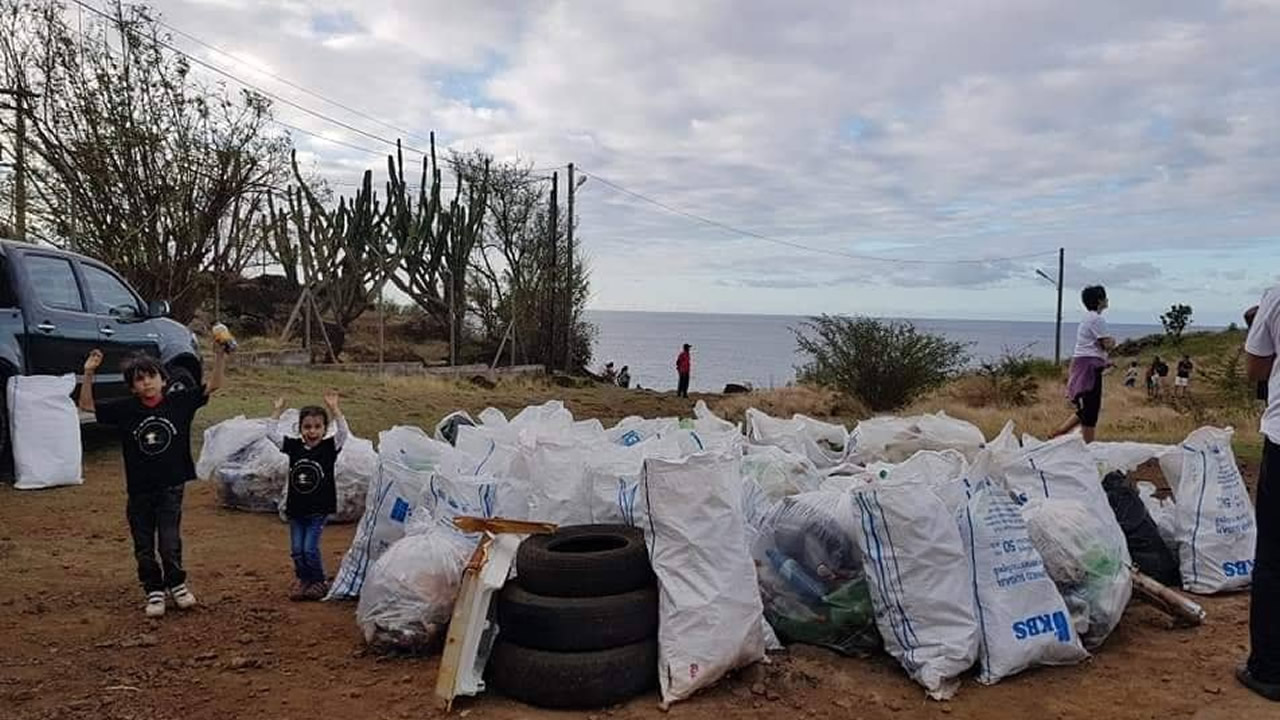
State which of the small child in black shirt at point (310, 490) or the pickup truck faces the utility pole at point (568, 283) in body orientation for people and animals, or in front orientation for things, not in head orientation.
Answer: the pickup truck

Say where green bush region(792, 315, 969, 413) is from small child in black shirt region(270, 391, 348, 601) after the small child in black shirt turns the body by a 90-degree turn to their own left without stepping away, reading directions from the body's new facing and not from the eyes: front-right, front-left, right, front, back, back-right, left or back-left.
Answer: front-left

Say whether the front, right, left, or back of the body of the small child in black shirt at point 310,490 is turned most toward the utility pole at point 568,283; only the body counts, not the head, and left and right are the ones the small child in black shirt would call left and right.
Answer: back

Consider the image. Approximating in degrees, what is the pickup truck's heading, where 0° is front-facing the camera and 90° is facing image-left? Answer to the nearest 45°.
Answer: approximately 225°

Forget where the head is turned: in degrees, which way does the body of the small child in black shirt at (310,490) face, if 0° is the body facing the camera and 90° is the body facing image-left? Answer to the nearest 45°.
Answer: approximately 0°

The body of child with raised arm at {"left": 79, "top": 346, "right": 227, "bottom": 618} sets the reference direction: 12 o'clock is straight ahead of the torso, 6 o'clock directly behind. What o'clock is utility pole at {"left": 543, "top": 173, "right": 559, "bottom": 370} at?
The utility pole is roughly at 7 o'clock from the child with raised arm.
